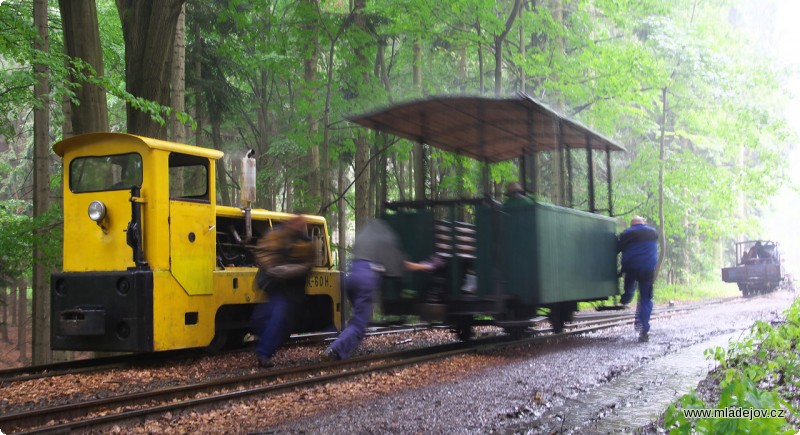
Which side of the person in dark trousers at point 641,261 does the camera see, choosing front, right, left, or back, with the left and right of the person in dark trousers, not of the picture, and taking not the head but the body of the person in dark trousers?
back

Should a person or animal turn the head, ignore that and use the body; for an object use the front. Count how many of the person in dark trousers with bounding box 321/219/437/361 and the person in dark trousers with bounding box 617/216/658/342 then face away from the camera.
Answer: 1

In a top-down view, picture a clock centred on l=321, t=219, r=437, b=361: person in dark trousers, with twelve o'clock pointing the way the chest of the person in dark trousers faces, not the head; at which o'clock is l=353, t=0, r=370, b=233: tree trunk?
The tree trunk is roughly at 9 o'clock from the person in dark trousers.

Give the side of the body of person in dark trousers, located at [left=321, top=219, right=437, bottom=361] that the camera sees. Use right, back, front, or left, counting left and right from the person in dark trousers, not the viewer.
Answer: right

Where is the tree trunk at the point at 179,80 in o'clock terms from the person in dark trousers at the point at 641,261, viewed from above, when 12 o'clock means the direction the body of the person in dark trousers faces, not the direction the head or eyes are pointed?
The tree trunk is roughly at 9 o'clock from the person in dark trousers.

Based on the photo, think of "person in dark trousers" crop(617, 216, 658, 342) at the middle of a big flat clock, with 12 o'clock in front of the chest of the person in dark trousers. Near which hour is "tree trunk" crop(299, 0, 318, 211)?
The tree trunk is roughly at 10 o'clock from the person in dark trousers.
